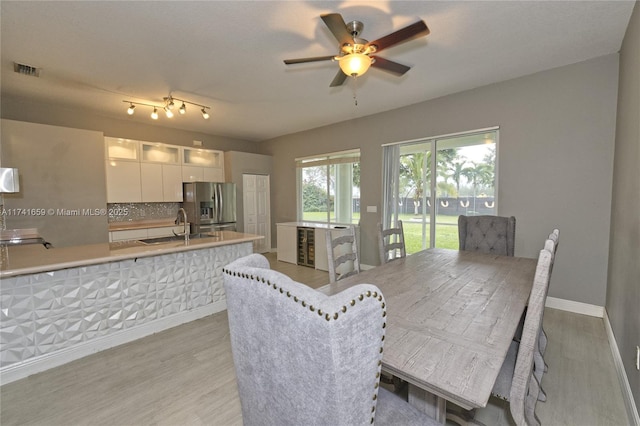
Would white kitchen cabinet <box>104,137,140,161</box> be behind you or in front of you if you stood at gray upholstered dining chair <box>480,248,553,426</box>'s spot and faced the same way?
in front

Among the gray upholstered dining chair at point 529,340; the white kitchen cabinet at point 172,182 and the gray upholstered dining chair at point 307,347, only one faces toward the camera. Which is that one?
the white kitchen cabinet

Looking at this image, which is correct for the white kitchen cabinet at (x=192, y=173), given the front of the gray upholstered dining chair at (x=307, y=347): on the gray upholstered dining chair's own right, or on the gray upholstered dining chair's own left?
on the gray upholstered dining chair's own left

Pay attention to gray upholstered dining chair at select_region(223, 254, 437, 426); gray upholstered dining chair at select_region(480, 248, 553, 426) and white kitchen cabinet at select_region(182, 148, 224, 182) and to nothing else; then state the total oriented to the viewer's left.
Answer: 1

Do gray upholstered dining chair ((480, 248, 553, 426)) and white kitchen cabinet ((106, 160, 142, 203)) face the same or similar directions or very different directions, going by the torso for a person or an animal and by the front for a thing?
very different directions

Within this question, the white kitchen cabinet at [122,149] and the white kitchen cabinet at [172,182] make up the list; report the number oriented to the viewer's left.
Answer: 0

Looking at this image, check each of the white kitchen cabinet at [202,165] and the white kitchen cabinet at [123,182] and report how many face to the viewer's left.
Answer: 0

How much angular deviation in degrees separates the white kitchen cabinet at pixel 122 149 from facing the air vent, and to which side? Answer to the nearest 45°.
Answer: approximately 45° to its right

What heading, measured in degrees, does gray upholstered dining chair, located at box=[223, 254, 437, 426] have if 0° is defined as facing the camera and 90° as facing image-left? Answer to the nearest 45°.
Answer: approximately 225°

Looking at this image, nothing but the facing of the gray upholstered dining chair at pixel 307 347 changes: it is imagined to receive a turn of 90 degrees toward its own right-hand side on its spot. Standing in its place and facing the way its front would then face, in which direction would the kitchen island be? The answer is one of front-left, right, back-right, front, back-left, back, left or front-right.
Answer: back
